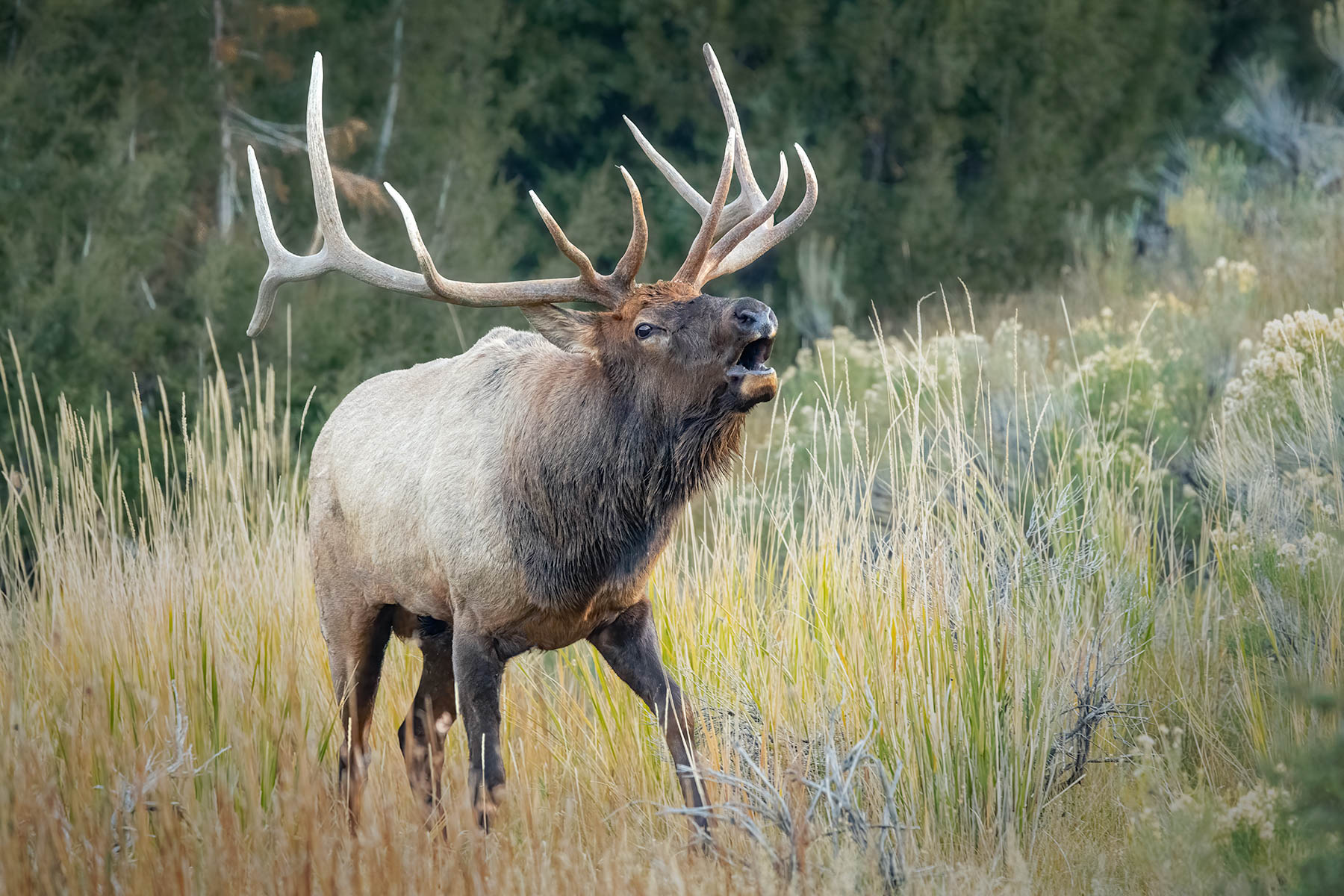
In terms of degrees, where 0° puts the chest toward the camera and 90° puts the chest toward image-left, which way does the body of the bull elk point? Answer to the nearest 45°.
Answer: approximately 315°

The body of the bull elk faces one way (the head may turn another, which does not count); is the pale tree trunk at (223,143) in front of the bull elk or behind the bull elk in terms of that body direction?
behind

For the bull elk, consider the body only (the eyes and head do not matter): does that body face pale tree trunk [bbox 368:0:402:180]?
no
